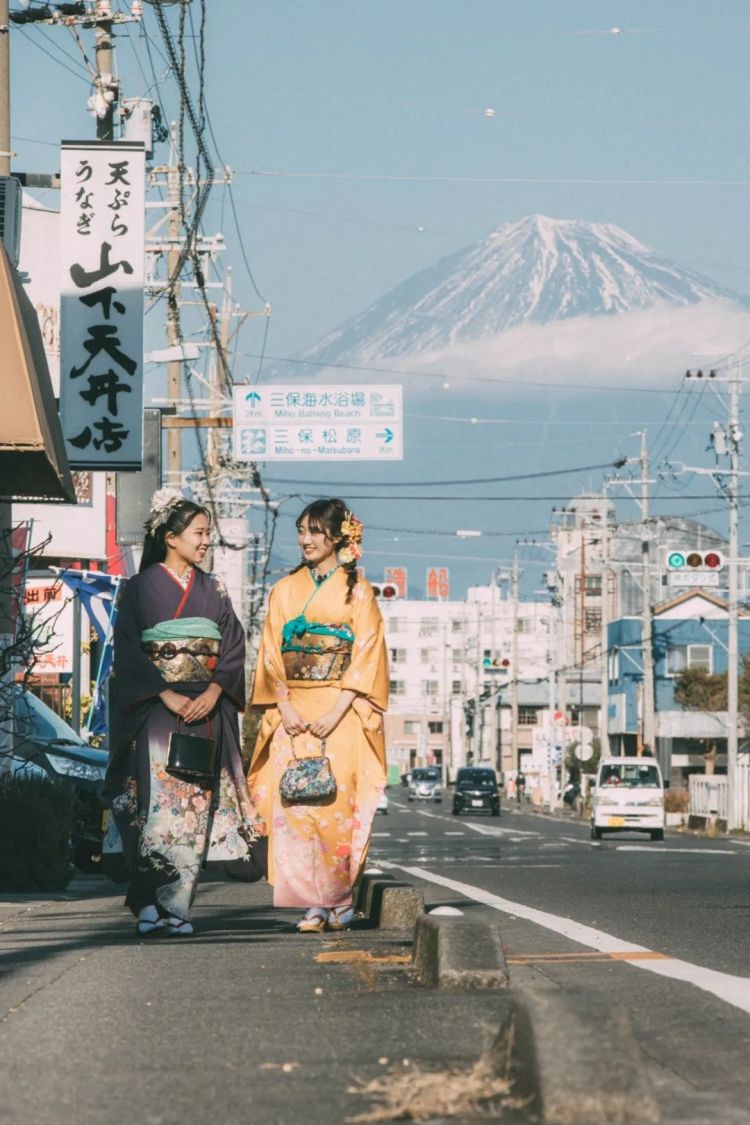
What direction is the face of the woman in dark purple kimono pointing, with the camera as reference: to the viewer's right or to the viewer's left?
to the viewer's right

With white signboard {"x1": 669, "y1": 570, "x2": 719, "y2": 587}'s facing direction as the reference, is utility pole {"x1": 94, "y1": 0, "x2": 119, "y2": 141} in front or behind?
in front

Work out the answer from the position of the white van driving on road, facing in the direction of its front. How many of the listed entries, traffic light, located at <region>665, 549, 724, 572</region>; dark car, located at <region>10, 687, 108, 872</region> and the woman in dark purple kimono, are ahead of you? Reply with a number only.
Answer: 2

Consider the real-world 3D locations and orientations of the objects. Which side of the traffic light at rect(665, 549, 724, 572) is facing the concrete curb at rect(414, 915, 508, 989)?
front

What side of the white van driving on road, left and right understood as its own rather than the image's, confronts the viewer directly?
front

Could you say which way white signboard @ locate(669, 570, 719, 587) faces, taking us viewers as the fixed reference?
facing the viewer

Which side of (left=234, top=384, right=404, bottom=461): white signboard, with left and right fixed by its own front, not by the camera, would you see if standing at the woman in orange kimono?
front

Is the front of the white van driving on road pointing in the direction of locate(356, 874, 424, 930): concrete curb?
yes

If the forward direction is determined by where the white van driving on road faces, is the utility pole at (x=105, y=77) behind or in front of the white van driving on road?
in front

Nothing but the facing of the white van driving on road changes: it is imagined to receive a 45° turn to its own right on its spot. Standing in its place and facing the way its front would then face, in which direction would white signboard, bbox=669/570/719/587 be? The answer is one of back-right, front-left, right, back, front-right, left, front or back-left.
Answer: back-right

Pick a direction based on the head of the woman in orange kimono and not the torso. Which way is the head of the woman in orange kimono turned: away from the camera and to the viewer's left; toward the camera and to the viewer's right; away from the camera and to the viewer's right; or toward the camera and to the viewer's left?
toward the camera and to the viewer's left

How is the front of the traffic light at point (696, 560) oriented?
toward the camera

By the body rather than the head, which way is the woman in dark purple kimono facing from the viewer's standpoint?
toward the camera

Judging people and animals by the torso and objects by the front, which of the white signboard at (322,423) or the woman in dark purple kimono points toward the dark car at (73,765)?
the white signboard
